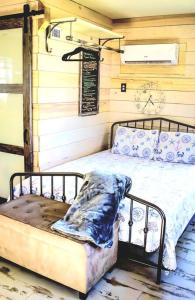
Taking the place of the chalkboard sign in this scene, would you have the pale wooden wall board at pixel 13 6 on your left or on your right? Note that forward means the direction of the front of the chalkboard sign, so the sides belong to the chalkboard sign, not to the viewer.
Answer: on your right

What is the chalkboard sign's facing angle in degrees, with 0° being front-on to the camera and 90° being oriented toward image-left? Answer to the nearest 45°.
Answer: approximately 315°

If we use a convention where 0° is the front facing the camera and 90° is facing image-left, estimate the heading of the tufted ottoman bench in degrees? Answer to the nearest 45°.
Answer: approximately 45°

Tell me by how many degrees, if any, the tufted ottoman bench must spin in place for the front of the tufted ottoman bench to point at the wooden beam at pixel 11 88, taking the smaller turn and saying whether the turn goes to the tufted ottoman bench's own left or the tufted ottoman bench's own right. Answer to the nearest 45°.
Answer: approximately 135° to the tufted ottoman bench's own right

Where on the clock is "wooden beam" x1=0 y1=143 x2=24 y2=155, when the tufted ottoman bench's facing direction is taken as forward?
The wooden beam is roughly at 4 o'clock from the tufted ottoman bench.

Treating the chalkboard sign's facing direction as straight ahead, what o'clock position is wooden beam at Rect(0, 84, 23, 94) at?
The wooden beam is roughly at 3 o'clock from the chalkboard sign.

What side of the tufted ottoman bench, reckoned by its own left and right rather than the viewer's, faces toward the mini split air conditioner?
back

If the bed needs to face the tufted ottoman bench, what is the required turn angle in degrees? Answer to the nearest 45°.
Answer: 0° — it already faces it

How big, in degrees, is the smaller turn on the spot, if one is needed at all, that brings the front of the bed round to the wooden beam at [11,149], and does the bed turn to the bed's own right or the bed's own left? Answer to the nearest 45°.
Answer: approximately 90° to the bed's own right

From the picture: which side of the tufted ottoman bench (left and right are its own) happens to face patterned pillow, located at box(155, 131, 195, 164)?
back
